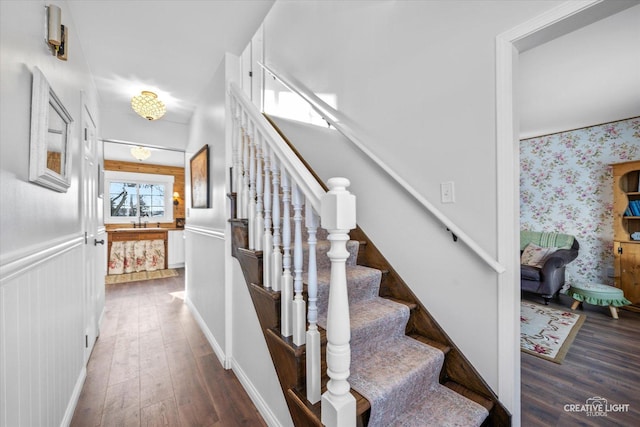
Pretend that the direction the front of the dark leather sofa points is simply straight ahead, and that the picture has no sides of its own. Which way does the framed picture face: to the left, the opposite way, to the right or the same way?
the same way

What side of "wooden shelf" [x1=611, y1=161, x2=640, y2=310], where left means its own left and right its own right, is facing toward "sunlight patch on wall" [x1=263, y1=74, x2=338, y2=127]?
front

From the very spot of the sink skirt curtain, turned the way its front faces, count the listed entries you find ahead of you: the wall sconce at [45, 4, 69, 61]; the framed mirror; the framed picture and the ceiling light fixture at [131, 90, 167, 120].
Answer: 4

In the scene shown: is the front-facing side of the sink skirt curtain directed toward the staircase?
yes

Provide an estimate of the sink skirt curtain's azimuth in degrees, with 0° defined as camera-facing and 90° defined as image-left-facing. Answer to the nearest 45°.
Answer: approximately 0°

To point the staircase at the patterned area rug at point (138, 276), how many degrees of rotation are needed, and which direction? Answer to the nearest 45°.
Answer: approximately 180°

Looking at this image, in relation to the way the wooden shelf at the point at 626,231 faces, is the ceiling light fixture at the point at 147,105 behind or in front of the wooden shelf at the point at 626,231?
in front

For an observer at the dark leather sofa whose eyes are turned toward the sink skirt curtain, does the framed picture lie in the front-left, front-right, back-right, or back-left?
front-left

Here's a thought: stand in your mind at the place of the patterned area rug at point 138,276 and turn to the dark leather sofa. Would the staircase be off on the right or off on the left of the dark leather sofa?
right

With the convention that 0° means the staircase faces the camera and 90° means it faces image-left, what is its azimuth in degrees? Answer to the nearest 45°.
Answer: approximately 315°

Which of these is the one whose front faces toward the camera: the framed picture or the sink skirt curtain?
the sink skirt curtain

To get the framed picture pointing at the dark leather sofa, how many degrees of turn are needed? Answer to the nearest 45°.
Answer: approximately 180°
